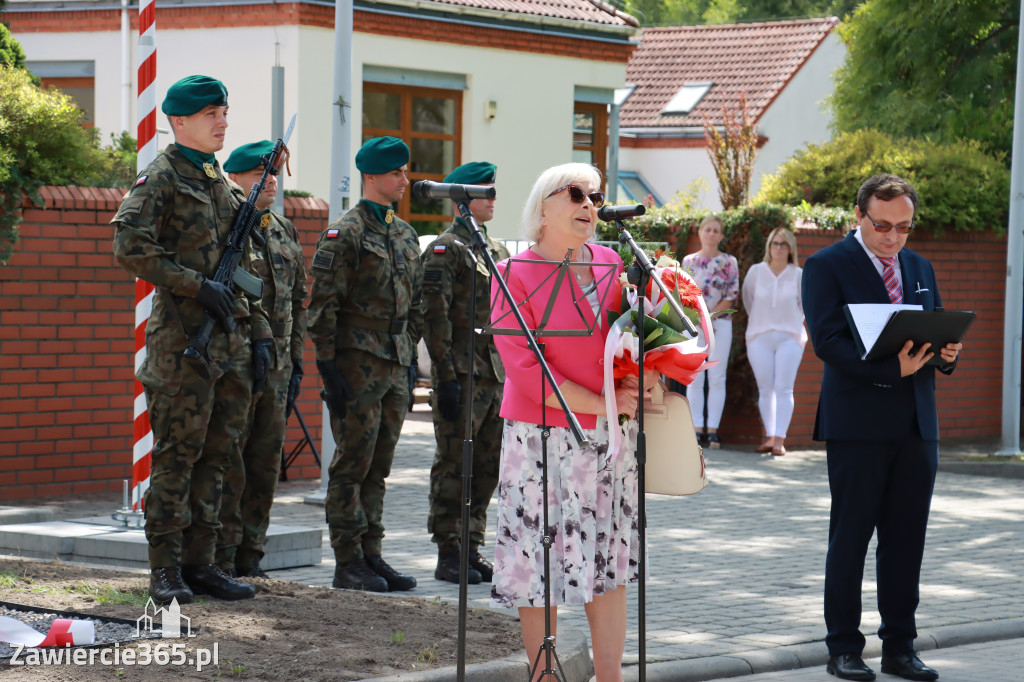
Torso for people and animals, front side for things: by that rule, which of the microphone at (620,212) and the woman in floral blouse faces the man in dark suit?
the woman in floral blouse

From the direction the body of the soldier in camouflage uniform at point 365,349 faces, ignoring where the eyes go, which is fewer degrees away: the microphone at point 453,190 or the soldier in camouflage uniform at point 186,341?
the microphone

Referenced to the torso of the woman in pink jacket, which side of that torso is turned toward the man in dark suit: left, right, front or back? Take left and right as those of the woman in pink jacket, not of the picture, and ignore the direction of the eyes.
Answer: left

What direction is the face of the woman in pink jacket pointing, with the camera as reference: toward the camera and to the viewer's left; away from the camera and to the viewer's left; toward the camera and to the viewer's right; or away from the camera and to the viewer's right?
toward the camera and to the viewer's right

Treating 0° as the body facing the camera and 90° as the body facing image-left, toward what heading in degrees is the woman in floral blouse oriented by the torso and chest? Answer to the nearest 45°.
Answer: approximately 0°

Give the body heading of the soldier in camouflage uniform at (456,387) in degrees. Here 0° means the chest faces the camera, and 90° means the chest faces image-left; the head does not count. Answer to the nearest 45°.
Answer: approximately 315°

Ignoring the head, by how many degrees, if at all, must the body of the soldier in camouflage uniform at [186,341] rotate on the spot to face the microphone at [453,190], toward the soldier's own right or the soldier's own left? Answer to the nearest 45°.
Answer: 0° — they already face it

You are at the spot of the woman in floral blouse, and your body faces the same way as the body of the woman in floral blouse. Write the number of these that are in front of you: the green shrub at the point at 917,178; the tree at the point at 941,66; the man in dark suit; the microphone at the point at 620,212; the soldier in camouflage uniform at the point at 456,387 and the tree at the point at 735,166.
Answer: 3

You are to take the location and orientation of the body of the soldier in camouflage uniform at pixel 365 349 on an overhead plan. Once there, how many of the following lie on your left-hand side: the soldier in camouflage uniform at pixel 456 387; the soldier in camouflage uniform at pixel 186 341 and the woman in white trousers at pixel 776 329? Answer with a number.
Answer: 2

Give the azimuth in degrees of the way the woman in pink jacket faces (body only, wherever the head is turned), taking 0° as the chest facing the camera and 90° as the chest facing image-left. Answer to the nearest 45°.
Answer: approximately 315°
